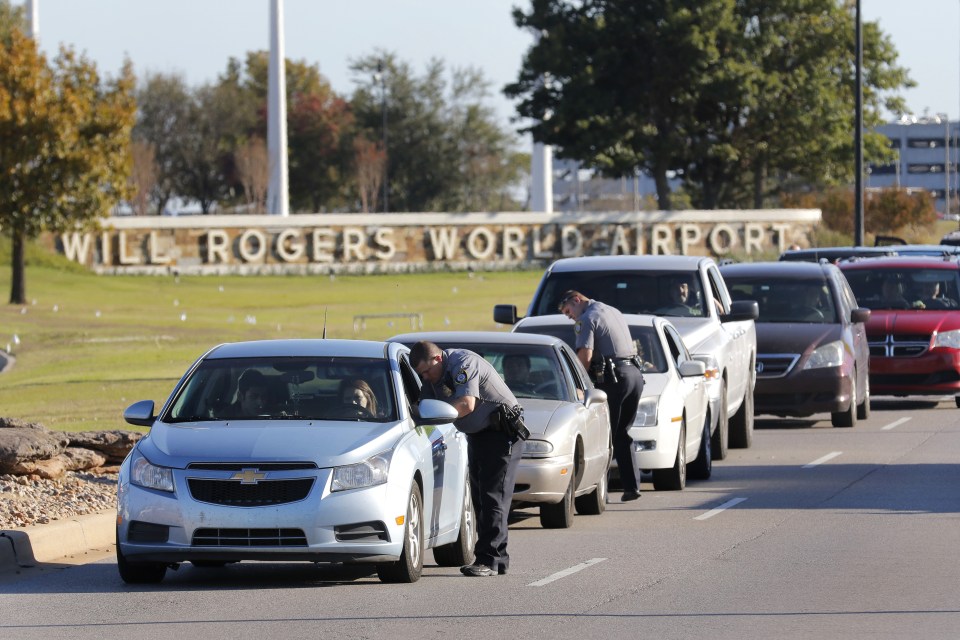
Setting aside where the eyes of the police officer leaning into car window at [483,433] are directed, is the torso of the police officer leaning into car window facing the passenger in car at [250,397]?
yes

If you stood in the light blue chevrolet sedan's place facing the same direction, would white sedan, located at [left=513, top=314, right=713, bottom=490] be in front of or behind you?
behind

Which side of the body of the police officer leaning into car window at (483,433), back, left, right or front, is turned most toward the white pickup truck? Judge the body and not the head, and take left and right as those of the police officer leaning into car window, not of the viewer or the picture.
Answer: right

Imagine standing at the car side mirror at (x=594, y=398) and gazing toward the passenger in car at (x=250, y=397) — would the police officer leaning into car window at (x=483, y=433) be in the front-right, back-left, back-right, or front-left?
front-left

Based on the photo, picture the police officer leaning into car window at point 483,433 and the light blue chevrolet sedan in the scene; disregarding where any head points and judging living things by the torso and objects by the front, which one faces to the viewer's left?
the police officer leaning into car window

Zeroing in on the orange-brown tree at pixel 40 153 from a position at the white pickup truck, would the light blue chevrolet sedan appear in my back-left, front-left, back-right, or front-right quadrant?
back-left

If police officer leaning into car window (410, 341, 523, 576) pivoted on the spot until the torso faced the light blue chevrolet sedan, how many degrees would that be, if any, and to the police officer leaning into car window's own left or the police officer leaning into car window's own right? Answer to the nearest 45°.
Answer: approximately 45° to the police officer leaning into car window's own left

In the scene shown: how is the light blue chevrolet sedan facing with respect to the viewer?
toward the camera

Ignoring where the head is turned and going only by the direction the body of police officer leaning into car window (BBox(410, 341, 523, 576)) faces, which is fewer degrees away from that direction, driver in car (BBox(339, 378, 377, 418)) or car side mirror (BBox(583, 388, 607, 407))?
the driver in car

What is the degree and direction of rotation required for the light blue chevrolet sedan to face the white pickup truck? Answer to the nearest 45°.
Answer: approximately 135° to its left

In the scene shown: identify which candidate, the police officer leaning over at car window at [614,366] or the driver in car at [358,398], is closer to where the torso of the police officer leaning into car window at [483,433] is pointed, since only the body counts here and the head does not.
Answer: the driver in car

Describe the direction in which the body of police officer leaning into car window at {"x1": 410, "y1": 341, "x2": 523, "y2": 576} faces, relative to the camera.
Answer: to the viewer's left

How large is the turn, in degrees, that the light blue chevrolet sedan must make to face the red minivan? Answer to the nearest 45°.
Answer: approximately 135° to its left

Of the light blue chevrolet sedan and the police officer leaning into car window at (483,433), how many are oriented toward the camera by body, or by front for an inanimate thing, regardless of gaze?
1

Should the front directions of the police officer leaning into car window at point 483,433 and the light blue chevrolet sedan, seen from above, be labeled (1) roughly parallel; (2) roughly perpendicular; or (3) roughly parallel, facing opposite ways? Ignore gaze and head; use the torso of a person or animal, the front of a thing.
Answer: roughly perpendicular
